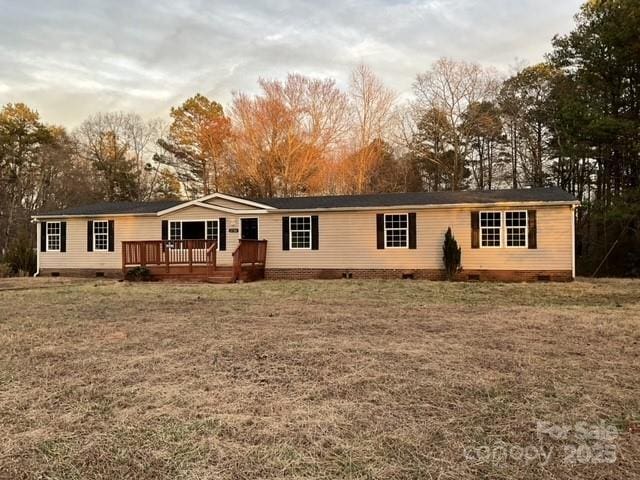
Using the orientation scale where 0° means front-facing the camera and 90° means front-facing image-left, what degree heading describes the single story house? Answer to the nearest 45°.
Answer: approximately 0°

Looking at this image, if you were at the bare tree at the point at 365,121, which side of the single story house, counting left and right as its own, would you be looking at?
back

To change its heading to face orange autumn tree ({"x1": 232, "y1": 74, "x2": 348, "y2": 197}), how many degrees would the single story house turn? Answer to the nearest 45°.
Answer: approximately 180°

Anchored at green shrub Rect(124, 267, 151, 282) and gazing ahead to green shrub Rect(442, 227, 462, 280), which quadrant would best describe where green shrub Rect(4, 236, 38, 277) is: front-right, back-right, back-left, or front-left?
back-left

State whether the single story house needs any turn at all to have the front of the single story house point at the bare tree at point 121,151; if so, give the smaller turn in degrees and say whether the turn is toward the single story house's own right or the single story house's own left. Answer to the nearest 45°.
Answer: approximately 135° to the single story house's own right

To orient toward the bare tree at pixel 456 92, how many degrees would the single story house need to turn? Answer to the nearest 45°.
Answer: approximately 135° to its left

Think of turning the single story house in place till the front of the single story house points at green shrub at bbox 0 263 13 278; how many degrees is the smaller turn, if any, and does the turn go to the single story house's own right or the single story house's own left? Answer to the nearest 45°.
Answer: approximately 90° to the single story house's own right
